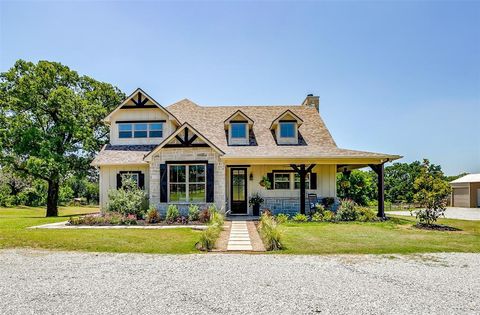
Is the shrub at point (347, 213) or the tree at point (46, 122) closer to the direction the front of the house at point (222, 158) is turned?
the shrub

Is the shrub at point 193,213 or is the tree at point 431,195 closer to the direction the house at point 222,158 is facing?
the shrub

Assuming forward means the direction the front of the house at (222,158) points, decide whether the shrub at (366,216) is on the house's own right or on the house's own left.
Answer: on the house's own left

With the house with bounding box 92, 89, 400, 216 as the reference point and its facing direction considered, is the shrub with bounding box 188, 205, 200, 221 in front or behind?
in front

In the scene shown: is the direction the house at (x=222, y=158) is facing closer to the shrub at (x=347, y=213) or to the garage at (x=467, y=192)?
the shrub

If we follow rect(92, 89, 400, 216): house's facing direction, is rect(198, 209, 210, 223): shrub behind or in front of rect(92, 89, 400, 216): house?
in front

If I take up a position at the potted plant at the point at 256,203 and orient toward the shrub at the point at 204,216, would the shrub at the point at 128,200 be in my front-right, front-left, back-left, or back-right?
front-right

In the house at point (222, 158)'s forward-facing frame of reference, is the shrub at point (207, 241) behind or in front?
in front

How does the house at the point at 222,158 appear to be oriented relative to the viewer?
toward the camera
